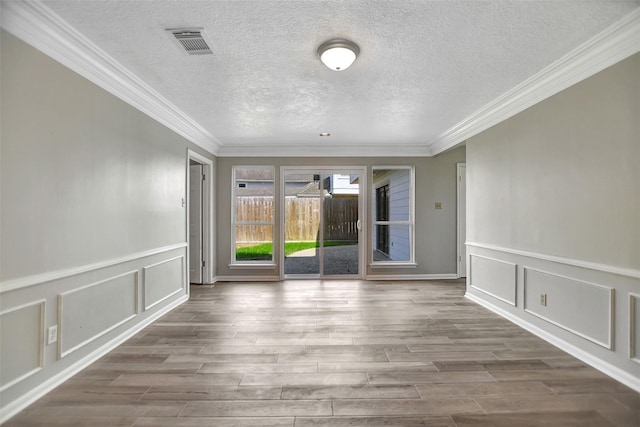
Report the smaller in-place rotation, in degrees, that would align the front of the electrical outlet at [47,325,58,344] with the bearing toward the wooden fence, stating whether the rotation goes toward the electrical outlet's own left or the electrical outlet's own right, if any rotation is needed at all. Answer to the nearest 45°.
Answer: approximately 90° to the electrical outlet's own left

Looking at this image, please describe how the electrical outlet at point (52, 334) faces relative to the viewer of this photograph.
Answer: facing the viewer and to the right of the viewer

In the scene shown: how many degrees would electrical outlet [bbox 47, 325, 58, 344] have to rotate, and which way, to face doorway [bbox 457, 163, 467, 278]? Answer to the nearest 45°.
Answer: approximately 45° to its left

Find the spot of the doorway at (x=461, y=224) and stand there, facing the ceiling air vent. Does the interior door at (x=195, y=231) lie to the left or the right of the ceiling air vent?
right

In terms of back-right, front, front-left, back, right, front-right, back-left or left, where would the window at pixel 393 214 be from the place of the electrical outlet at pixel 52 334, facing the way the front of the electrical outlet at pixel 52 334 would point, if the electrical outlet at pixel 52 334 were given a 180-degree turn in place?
back-right

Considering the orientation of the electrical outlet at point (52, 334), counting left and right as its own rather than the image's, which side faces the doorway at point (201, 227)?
left

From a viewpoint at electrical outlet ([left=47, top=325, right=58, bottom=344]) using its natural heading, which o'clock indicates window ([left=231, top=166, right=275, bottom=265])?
The window is roughly at 9 o'clock from the electrical outlet.

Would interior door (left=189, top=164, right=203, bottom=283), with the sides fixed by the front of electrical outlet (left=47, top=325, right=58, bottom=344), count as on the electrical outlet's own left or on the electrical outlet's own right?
on the electrical outlet's own left

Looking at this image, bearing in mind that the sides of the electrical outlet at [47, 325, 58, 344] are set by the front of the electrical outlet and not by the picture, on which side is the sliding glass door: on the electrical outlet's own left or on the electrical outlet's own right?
on the electrical outlet's own left

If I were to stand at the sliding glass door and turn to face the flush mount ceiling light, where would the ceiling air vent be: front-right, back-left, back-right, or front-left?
front-right
